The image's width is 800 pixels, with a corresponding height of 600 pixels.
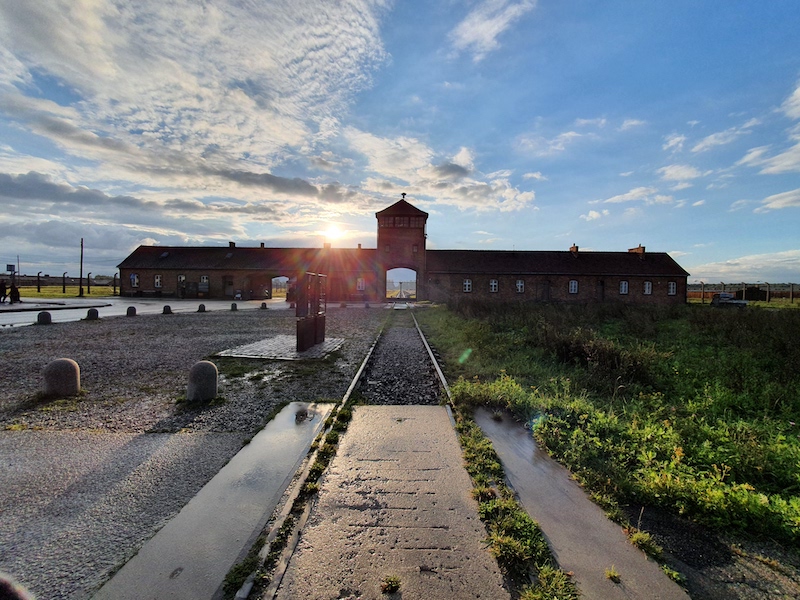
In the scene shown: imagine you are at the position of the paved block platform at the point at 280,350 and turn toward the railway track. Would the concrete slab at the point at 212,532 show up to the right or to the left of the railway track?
right

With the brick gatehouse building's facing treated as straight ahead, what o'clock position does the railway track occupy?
The railway track is roughly at 12 o'clock from the brick gatehouse building.

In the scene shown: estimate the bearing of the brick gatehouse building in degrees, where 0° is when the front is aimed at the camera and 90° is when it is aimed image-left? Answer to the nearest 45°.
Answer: approximately 0°

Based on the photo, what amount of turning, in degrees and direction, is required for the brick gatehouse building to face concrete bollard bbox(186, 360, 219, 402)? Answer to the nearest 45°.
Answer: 0° — it already faces it

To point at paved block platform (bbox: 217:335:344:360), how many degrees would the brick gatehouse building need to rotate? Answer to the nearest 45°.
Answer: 0° — it already faces it

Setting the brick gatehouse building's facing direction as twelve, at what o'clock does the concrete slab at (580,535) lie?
The concrete slab is roughly at 12 o'clock from the brick gatehouse building.

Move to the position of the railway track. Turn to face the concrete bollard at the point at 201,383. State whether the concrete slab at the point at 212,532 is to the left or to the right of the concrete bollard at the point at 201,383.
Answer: left
